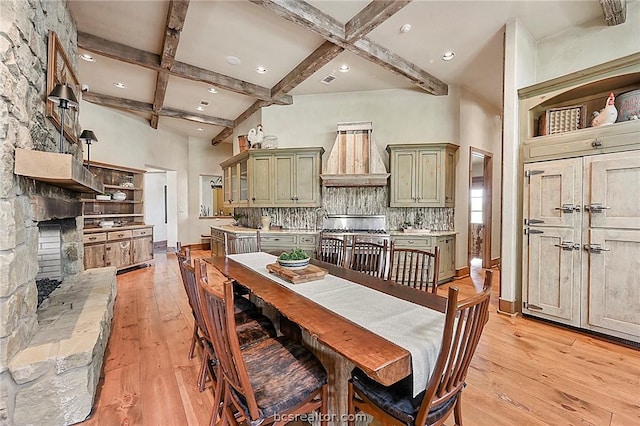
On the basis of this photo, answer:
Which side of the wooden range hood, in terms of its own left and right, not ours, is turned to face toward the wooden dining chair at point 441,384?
front

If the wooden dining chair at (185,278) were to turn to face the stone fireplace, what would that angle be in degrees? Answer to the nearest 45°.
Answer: approximately 135° to its left

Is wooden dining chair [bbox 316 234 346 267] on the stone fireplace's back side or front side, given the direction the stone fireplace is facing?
on the front side

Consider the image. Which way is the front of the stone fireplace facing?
to the viewer's right

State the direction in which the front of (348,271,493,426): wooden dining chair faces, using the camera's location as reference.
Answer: facing away from the viewer and to the left of the viewer

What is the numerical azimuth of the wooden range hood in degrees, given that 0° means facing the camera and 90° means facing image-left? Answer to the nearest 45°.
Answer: approximately 0°

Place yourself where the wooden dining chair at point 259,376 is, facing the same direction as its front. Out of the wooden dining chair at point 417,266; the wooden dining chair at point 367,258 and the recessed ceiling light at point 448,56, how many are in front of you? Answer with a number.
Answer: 3

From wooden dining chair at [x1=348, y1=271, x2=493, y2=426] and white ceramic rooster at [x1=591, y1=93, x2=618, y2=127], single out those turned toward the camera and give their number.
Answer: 0

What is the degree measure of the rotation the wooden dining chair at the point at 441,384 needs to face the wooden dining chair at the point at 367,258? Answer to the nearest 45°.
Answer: approximately 45° to its right
